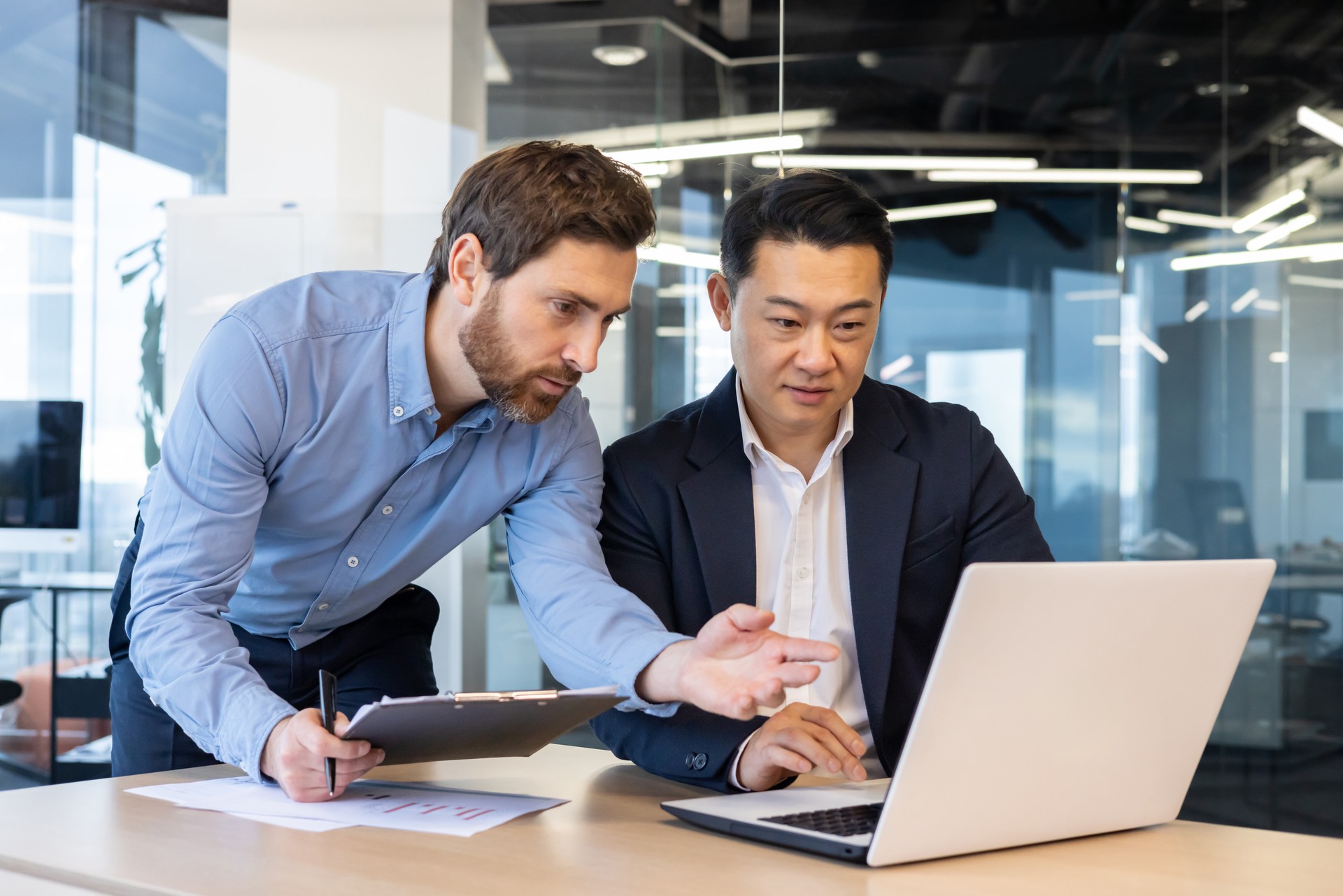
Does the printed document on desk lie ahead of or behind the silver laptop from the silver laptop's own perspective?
ahead

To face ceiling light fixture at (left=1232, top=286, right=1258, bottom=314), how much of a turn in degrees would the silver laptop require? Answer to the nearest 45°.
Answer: approximately 45° to its right

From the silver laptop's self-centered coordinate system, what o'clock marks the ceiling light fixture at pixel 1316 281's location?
The ceiling light fixture is roughly at 2 o'clock from the silver laptop.

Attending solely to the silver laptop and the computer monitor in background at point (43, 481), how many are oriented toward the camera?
1

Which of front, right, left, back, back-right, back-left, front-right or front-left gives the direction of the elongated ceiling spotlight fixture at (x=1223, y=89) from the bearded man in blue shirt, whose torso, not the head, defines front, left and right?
left

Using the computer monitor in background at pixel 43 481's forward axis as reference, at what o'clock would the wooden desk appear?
The wooden desk is roughly at 12 o'clock from the computer monitor in background.

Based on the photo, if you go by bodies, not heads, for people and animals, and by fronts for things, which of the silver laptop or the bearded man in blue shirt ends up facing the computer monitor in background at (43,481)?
the silver laptop

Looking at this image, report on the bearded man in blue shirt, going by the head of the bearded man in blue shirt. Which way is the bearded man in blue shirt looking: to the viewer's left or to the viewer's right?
to the viewer's right

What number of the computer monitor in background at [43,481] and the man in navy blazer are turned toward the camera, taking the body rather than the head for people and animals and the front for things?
2

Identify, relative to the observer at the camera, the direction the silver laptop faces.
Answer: facing away from the viewer and to the left of the viewer

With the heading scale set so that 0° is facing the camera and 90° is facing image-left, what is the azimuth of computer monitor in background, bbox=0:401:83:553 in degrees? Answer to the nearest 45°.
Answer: approximately 0°

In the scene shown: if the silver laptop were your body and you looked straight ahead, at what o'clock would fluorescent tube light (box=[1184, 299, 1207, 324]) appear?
The fluorescent tube light is roughly at 2 o'clock from the silver laptop.

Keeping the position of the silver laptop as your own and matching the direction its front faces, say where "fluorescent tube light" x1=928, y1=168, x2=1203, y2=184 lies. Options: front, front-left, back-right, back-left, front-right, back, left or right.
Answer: front-right

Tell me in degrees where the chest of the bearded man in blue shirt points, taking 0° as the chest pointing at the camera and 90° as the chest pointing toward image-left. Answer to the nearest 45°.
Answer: approximately 315°
